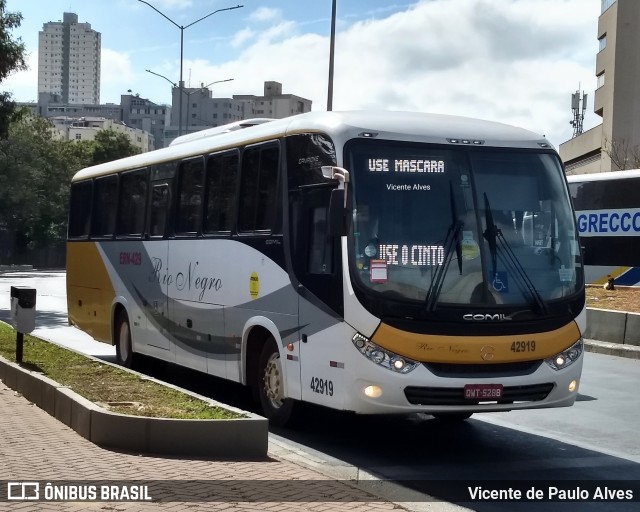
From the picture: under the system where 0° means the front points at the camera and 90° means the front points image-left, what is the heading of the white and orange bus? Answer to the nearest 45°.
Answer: approximately 315°

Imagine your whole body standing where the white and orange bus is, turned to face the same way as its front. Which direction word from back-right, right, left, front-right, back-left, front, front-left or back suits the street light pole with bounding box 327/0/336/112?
back-left

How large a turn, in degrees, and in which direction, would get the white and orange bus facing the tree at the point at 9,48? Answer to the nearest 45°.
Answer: approximately 180°
